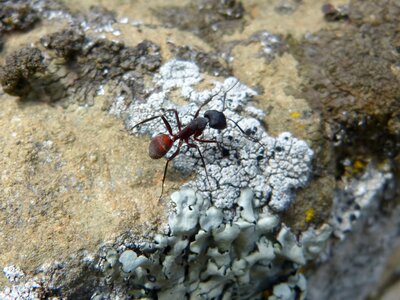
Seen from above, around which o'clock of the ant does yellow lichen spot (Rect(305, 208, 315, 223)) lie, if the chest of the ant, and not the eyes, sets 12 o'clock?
The yellow lichen spot is roughly at 2 o'clock from the ant.

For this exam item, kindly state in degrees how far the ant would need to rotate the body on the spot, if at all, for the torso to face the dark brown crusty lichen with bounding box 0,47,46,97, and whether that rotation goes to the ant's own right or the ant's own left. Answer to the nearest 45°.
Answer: approximately 135° to the ant's own left

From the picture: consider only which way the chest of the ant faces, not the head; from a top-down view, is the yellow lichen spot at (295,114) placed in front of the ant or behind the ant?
in front

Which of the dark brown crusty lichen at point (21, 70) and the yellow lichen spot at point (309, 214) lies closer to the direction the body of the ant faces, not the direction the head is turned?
the yellow lichen spot

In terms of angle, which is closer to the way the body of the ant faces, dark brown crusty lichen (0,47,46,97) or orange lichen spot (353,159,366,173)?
the orange lichen spot

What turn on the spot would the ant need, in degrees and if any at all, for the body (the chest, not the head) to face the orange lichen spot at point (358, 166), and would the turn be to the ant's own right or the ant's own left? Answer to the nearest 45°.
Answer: approximately 45° to the ant's own right

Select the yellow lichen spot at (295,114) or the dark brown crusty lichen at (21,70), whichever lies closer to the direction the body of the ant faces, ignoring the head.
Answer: the yellow lichen spot

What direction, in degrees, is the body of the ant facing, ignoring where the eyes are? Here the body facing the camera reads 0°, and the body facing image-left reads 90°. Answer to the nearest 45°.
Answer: approximately 225°
